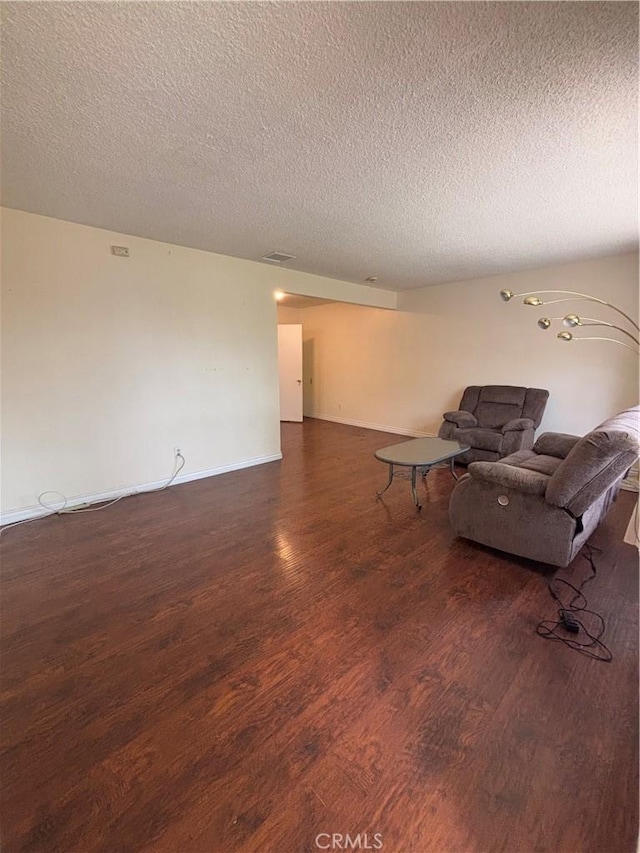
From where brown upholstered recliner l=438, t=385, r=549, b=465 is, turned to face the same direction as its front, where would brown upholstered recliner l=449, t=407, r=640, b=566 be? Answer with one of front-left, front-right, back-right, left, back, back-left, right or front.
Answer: front-left

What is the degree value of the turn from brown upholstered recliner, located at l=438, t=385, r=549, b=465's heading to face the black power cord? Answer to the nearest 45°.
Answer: approximately 45° to its left

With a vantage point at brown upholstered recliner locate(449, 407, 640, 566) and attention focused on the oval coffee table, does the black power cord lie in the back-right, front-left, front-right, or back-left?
back-left

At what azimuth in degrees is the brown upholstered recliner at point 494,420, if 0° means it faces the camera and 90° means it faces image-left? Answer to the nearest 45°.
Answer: approximately 45°

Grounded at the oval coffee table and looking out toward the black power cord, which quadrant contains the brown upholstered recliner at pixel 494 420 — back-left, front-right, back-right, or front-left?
back-left
